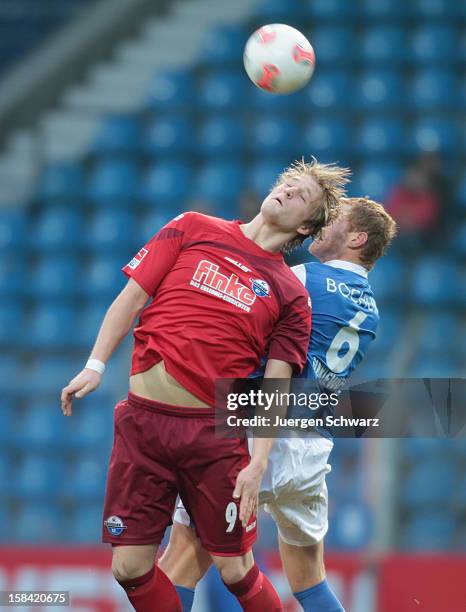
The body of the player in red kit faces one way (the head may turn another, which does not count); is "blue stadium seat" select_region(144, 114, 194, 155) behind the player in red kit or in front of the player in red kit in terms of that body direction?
behind

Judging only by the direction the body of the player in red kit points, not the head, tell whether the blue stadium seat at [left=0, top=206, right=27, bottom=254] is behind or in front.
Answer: behind

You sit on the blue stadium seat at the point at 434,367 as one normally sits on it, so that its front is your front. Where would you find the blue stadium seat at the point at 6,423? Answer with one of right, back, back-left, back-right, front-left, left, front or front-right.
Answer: right

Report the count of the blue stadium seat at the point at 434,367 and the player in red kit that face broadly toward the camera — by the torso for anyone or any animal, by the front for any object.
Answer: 2

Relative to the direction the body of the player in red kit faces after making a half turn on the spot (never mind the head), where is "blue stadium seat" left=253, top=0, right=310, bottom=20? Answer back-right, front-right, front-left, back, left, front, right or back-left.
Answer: front

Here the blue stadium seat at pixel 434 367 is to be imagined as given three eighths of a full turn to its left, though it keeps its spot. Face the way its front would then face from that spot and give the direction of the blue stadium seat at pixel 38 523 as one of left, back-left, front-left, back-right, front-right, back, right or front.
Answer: back-left

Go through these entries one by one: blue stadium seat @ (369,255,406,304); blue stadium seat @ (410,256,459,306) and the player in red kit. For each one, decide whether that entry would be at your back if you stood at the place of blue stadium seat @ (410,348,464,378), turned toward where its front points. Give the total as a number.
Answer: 2

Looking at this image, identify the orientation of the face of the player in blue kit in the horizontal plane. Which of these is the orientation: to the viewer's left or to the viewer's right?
to the viewer's left

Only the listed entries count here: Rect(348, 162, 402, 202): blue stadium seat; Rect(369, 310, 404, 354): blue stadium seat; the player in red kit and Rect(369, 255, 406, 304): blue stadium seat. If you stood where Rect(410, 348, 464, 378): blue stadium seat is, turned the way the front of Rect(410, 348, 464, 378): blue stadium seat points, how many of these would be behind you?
3

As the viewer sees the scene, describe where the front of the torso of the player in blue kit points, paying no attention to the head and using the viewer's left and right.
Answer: facing away from the viewer and to the left of the viewer
